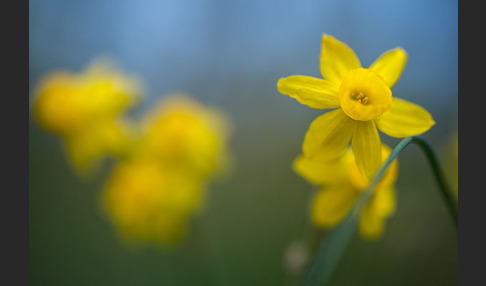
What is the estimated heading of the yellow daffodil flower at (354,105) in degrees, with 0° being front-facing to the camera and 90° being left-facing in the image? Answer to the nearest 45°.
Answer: approximately 0°
